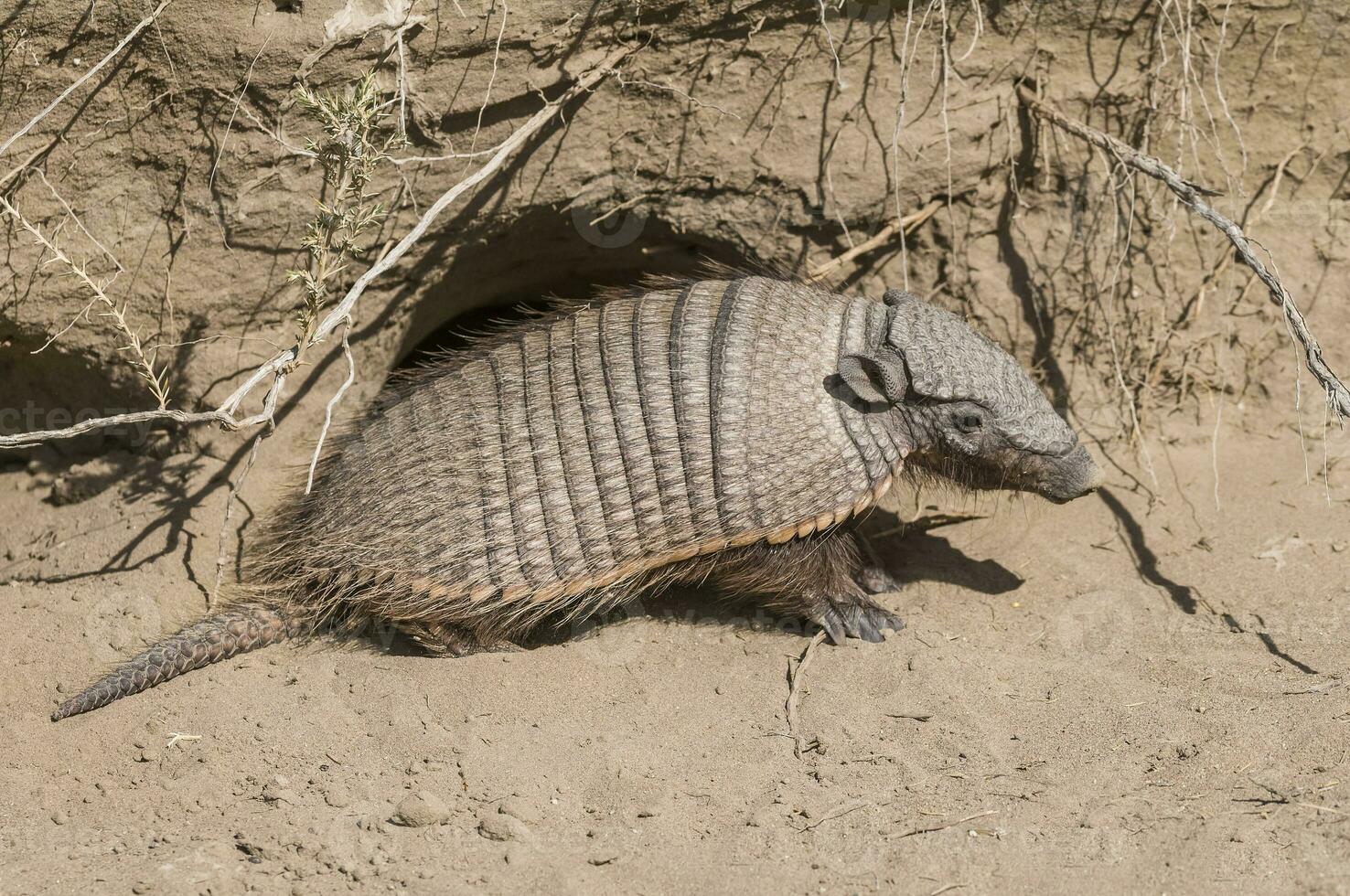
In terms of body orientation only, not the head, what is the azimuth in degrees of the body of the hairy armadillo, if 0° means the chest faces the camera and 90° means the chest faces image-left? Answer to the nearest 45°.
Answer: approximately 270°

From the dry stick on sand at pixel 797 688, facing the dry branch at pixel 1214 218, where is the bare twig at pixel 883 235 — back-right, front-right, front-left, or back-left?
front-left

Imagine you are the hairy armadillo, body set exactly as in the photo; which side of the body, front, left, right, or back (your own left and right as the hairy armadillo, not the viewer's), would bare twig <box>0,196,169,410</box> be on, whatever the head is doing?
back

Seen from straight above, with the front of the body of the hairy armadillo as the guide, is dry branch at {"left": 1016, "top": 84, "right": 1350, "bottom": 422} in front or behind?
in front

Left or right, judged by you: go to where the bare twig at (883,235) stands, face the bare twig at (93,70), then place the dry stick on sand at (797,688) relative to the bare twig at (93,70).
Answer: left

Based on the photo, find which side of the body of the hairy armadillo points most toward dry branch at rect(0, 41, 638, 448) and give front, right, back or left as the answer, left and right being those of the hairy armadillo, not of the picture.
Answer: back

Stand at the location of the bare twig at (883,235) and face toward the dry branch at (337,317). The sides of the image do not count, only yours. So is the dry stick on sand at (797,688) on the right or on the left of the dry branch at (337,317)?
left

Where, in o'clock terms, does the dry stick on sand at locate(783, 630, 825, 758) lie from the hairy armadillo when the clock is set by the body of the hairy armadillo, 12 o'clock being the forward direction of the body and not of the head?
The dry stick on sand is roughly at 2 o'clock from the hairy armadillo.

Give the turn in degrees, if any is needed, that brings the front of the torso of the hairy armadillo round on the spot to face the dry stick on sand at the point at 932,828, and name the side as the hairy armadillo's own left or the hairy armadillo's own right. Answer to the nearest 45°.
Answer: approximately 90° to the hairy armadillo's own right

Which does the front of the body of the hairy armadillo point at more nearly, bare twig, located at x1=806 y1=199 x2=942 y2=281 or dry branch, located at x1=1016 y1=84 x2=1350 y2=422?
the dry branch

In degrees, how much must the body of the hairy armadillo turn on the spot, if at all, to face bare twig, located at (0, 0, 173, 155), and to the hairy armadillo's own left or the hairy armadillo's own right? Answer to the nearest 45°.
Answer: approximately 180°

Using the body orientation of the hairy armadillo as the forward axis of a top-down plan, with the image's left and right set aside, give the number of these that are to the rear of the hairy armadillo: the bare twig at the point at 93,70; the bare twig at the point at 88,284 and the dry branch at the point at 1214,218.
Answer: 2
